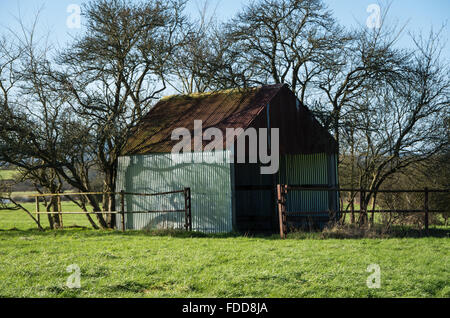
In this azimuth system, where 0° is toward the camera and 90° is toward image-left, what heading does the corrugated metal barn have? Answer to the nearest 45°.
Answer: approximately 315°
